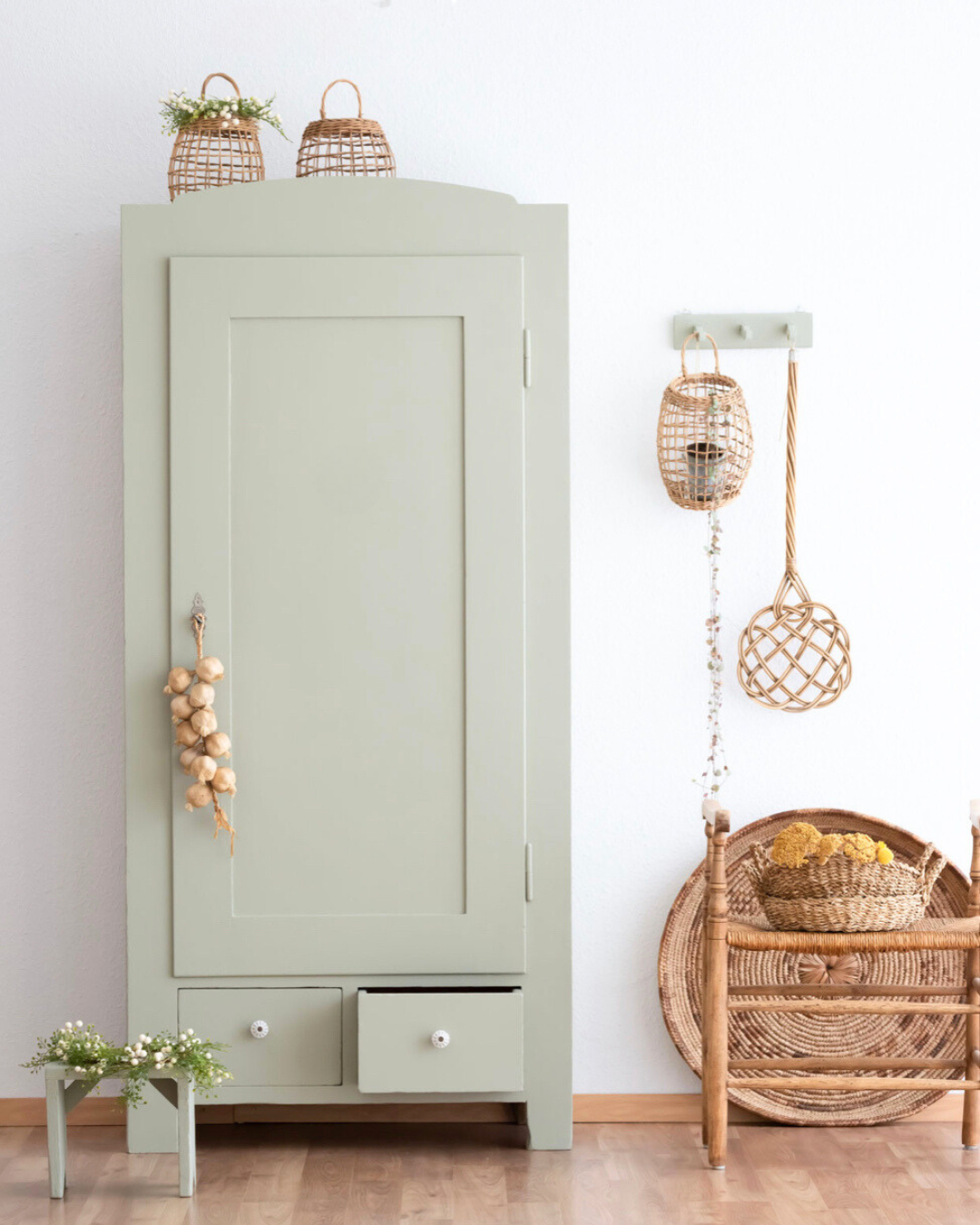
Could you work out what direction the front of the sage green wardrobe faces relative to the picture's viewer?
facing the viewer

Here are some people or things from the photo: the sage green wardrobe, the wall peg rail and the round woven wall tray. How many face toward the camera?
3

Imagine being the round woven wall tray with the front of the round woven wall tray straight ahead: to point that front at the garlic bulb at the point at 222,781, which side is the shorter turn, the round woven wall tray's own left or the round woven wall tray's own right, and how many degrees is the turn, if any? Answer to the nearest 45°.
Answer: approximately 45° to the round woven wall tray's own right

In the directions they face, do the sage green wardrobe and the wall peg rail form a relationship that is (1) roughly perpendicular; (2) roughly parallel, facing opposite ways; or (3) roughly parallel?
roughly parallel

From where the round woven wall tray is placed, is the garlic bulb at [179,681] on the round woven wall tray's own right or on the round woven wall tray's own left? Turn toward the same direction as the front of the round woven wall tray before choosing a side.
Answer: on the round woven wall tray's own right

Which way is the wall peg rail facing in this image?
toward the camera

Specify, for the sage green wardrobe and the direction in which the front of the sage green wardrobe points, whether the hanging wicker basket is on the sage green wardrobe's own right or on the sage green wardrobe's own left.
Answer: on the sage green wardrobe's own left

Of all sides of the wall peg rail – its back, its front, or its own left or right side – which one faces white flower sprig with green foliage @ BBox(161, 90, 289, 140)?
right

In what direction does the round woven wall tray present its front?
toward the camera

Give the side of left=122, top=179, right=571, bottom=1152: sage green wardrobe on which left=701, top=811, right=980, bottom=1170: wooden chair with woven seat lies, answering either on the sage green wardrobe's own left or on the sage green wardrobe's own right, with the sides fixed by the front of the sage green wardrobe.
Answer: on the sage green wardrobe's own left

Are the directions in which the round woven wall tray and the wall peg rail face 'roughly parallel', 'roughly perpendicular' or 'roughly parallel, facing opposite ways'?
roughly parallel
